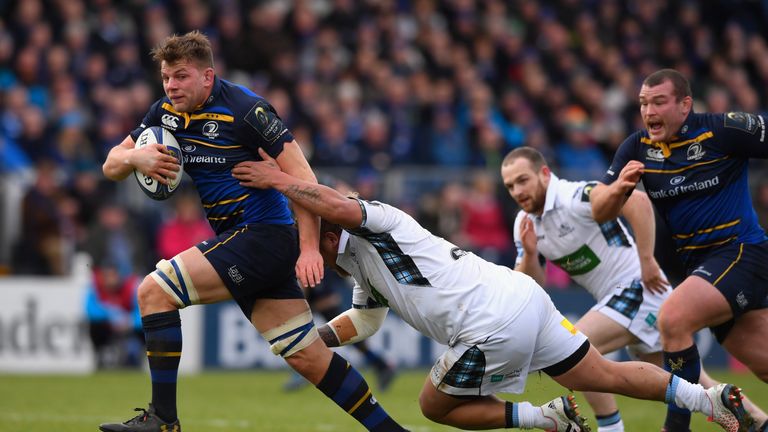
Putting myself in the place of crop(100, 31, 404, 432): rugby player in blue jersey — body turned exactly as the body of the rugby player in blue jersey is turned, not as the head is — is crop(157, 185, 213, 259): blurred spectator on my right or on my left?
on my right

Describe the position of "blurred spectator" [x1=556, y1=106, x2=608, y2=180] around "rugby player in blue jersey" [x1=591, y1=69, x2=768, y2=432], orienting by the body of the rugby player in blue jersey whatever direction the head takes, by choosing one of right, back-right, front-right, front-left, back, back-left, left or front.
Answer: back-right

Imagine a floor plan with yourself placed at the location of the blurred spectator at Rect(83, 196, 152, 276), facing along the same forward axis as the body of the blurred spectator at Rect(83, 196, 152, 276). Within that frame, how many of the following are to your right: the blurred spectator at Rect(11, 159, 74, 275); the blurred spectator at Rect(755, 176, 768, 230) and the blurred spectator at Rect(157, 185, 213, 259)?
1

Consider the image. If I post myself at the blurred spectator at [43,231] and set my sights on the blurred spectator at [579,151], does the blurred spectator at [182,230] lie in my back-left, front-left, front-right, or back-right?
front-right

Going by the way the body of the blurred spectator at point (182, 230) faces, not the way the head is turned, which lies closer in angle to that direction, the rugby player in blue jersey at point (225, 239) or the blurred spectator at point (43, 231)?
the rugby player in blue jersey

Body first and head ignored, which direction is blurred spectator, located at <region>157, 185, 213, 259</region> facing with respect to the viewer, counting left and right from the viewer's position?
facing the viewer

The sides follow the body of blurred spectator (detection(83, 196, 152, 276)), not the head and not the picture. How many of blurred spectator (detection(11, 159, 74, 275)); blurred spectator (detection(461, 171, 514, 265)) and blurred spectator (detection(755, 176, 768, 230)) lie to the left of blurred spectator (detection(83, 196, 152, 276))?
2

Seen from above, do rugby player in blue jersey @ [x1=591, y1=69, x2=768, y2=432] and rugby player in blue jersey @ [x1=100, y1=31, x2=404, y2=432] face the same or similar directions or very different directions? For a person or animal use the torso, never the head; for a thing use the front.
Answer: same or similar directions

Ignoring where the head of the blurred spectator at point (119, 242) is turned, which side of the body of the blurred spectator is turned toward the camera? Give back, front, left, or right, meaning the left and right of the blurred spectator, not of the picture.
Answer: front

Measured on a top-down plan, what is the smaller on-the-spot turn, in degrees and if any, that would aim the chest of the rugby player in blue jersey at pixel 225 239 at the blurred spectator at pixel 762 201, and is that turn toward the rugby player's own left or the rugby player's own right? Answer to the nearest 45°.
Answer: approximately 180°

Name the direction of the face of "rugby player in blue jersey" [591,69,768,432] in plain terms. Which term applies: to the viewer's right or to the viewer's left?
to the viewer's left

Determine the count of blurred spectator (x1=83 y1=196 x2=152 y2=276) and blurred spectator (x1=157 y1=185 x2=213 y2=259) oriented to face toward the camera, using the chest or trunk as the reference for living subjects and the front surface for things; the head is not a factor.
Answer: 2

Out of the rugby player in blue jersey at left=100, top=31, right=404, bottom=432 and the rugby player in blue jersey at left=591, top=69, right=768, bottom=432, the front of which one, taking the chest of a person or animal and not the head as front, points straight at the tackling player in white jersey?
the rugby player in blue jersey at left=591, top=69, right=768, bottom=432

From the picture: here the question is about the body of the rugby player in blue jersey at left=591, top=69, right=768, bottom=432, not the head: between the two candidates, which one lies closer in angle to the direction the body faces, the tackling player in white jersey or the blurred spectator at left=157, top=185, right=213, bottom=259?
the tackling player in white jersey

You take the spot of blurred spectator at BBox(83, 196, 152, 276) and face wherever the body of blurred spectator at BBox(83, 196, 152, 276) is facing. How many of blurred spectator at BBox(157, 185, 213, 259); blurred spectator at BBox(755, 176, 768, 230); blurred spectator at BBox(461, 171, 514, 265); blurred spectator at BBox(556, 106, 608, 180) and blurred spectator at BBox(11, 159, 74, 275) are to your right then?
1

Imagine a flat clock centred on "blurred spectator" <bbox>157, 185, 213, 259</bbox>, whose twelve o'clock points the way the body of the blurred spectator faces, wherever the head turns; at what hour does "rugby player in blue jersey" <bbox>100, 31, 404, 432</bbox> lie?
The rugby player in blue jersey is roughly at 12 o'clock from the blurred spectator.

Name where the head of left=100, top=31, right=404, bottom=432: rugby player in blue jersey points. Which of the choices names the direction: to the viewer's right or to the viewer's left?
to the viewer's left
